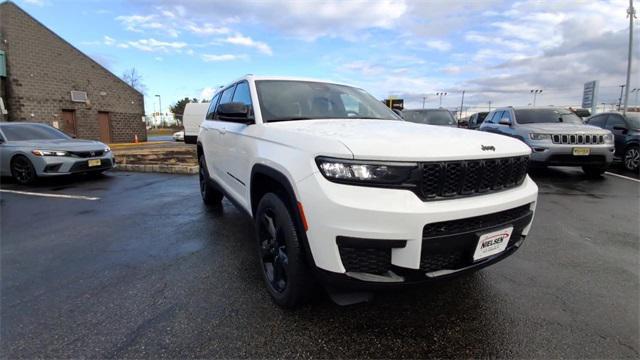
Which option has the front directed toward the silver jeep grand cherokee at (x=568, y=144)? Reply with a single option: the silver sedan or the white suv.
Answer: the silver sedan

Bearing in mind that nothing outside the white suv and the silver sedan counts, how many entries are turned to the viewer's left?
0

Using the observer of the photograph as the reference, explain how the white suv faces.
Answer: facing the viewer and to the right of the viewer

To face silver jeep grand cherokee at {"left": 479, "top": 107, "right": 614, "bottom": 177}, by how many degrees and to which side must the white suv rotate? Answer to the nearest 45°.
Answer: approximately 90° to its left

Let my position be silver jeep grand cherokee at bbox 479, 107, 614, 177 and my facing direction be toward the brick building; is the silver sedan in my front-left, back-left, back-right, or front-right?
front-left

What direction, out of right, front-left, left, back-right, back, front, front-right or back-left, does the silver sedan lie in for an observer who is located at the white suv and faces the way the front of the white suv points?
back

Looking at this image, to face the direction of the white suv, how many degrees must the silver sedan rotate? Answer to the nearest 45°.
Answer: approximately 45° to its right

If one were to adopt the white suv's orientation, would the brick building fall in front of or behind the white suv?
behind

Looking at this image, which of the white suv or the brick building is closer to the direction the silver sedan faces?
the white suv

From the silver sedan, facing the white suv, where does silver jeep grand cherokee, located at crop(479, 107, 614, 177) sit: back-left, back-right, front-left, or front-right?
front-left

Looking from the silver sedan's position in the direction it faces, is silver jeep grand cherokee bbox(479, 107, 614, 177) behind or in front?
in front

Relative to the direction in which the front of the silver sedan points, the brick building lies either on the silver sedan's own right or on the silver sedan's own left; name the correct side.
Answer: on the silver sedan's own left
